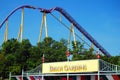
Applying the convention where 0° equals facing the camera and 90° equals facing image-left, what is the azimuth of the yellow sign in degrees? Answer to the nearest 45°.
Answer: approximately 45°
